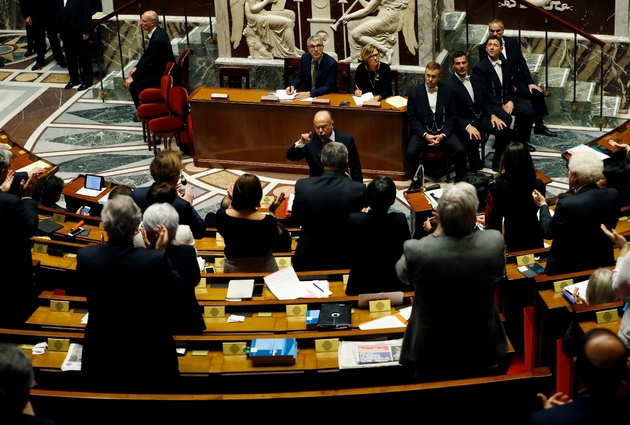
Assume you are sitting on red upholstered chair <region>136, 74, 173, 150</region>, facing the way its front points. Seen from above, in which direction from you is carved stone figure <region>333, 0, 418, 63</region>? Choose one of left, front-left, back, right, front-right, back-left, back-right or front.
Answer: back

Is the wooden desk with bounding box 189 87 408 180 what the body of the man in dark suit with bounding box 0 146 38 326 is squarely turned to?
yes

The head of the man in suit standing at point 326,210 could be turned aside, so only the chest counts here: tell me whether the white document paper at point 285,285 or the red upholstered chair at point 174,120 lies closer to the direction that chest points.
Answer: the red upholstered chair

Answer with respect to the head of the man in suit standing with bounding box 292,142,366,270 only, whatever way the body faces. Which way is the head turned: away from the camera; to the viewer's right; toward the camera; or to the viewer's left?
away from the camera

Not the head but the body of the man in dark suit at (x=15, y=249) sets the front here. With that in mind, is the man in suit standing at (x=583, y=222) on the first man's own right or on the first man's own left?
on the first man's own right

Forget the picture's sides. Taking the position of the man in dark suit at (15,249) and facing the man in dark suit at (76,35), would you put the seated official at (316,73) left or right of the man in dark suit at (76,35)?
right

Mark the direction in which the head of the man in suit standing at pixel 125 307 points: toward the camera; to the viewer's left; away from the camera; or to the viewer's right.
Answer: away from the camera

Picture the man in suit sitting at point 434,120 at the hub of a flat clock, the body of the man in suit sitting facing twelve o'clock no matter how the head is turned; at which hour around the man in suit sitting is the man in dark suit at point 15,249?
The man in dark suit is roughly at 1 o'clock from the man in suit sitting.

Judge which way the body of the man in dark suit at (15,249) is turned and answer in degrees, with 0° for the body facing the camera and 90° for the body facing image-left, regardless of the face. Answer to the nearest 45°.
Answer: approximately 225°

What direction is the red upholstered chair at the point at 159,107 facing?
to the viewer's left

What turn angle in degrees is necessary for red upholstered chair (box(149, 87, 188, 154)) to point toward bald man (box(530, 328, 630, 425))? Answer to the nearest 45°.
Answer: approximately 45° to its left
